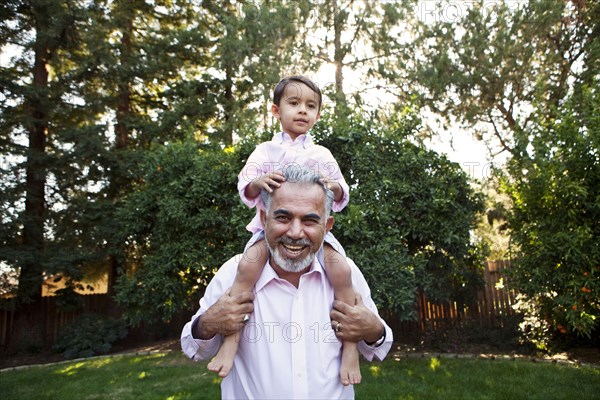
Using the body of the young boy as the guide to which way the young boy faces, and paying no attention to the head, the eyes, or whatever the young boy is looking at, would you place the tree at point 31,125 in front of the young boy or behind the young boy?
behind

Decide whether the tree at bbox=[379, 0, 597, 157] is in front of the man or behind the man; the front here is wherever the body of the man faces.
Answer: behind

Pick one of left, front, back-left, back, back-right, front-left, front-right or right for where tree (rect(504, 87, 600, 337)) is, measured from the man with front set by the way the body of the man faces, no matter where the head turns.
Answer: back-left

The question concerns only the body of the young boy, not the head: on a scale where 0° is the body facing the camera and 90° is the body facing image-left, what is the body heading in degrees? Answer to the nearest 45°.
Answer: approximately 0°

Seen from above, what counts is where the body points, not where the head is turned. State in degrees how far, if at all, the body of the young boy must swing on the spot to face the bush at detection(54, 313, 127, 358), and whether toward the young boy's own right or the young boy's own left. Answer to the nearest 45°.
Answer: approximately 135° to the young boy's own right

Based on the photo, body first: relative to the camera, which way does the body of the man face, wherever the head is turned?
toward the camera

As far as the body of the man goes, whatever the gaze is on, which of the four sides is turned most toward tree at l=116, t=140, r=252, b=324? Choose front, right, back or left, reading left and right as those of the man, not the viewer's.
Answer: back

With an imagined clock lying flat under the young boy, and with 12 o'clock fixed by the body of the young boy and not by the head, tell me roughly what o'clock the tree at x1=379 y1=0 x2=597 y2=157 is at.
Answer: The tree is roughly at 7 o'clock from the young boy.

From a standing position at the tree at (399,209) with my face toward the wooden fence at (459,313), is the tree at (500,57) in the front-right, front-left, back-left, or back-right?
front-right

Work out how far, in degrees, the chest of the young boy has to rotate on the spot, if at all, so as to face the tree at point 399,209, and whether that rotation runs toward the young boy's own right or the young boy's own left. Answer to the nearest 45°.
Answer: approximately 180°
